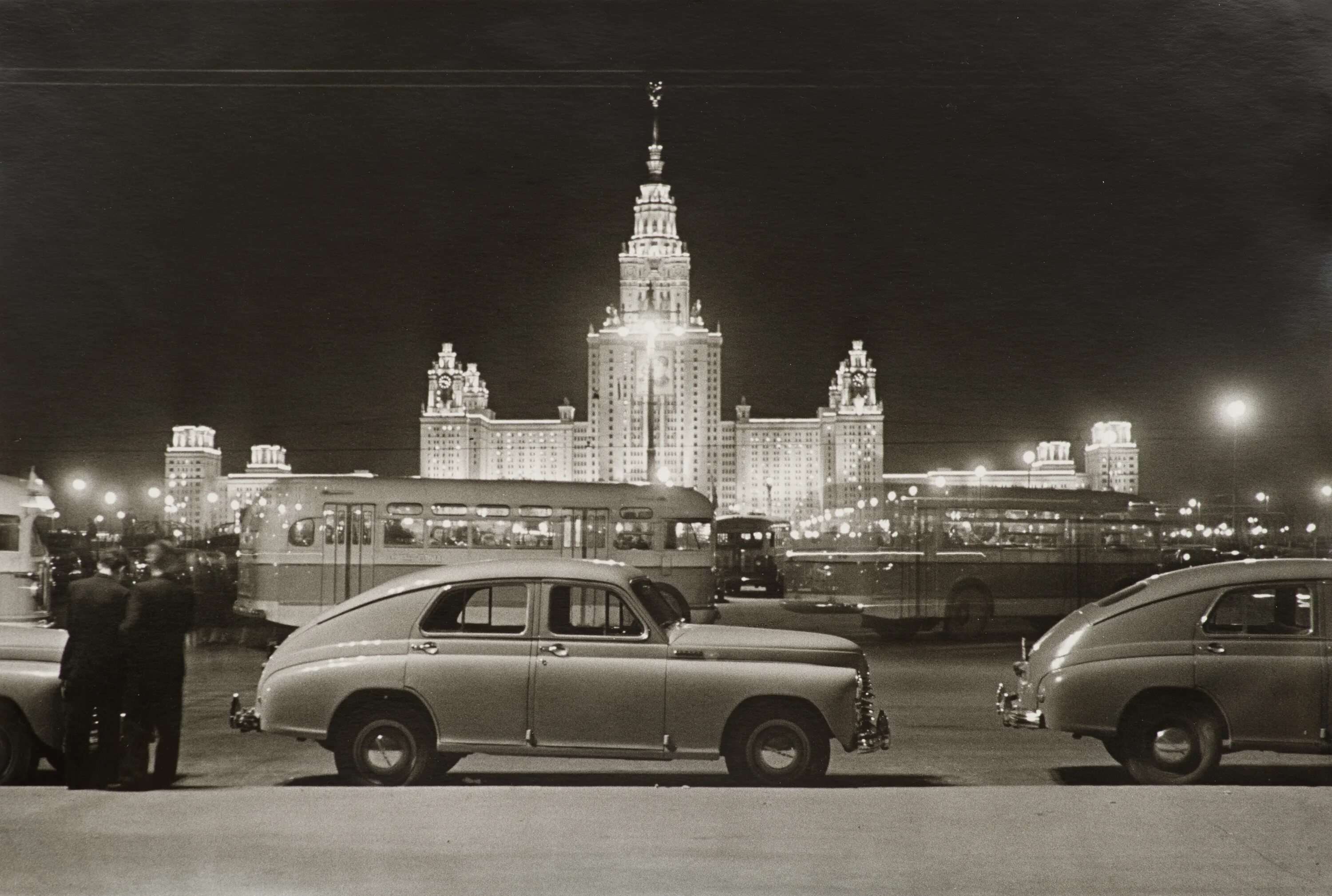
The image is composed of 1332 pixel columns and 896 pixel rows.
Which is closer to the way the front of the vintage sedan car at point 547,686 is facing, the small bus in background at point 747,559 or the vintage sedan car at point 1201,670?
the vintage sedan car

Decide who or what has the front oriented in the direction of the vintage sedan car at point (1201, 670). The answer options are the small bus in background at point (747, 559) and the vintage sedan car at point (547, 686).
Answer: the vintage sedan car at point (547, 686)

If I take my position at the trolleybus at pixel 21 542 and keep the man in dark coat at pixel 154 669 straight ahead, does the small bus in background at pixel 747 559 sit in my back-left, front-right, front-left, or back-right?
back-left

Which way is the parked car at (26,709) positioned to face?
to the viewer's right

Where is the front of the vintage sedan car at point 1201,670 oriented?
to the viewer's right

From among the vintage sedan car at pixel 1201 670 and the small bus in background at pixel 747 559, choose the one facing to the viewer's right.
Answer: the vintage sedan car

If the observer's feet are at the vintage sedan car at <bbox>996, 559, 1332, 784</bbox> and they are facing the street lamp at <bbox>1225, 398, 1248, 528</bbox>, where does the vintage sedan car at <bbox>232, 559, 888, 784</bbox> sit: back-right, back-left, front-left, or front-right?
back-left

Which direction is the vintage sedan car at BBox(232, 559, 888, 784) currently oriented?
to the viewer's right
